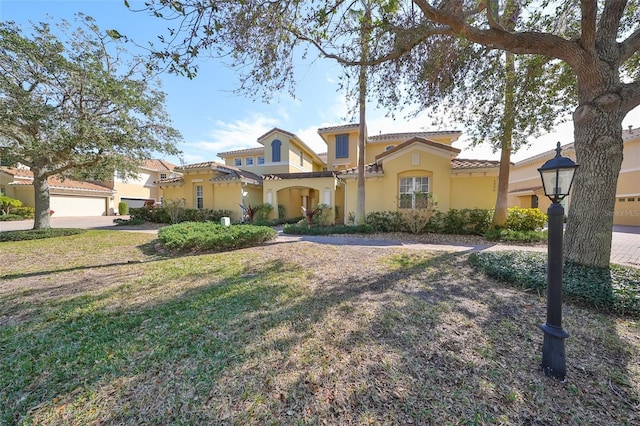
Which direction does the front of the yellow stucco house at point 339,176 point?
toward the camera

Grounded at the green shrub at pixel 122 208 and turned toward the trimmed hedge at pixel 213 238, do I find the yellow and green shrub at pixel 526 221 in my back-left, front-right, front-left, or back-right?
front-left

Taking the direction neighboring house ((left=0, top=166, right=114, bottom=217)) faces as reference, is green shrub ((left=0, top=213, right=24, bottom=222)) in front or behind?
in front

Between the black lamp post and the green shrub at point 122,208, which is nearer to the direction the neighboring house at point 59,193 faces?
the black lamp post

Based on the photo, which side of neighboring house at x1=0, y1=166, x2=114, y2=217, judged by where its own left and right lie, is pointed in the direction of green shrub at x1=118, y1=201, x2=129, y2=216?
left

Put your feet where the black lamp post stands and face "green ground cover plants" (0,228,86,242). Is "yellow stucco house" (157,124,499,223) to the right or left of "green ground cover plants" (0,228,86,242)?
right

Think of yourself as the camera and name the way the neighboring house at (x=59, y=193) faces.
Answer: facing the viewer

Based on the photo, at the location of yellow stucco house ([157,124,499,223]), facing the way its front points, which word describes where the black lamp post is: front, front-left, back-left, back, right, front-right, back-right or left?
front

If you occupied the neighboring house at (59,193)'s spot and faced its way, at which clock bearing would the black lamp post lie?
The black lamp post is roughly at 12 o'clock from the neighboring house.

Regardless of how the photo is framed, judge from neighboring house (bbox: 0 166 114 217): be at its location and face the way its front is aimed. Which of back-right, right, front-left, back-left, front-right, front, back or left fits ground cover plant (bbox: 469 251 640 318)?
front

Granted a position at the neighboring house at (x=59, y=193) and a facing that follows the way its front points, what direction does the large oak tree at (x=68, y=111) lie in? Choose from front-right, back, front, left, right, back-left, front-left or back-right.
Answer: front

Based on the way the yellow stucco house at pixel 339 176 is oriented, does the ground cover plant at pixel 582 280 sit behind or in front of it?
in front

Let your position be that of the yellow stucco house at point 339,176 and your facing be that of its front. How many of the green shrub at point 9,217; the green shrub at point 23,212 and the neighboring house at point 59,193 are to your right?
3

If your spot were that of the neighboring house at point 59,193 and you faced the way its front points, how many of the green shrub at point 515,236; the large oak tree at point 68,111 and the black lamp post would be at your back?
0

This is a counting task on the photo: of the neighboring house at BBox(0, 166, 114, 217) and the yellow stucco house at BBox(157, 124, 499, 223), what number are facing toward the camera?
2
